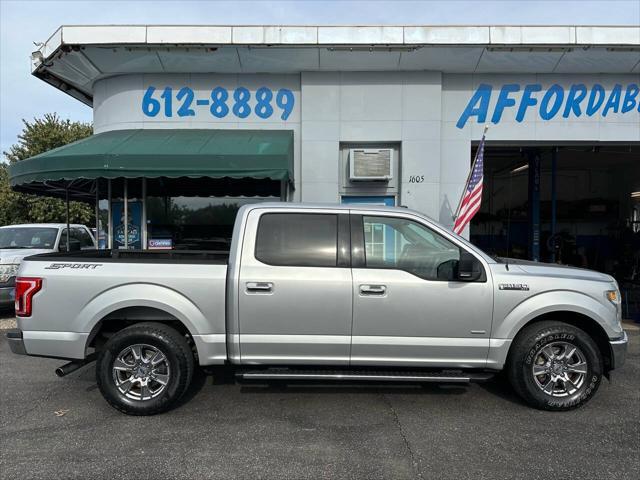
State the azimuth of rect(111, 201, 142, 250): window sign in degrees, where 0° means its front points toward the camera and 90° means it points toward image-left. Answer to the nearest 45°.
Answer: approximately 0°

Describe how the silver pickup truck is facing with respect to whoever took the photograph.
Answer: facing to the right of the viewer

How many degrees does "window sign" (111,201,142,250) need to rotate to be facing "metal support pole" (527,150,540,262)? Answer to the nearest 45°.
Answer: approximately 90° to its left

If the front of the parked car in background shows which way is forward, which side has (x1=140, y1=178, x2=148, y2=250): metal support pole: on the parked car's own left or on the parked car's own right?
on the parked car's own left

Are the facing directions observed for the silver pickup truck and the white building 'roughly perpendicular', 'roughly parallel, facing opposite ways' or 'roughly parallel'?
roughly perpendicular

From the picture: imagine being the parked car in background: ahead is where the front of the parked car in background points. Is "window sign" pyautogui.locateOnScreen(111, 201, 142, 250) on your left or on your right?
on your left

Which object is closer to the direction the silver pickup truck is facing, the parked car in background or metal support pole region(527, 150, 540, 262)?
the metal support pole

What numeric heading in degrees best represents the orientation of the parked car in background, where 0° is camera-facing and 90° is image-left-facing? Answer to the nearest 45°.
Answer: approximately 45°

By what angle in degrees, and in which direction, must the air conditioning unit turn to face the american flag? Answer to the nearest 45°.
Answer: approximately 90° to its left

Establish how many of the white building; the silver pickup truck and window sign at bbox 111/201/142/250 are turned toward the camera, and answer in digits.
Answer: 2

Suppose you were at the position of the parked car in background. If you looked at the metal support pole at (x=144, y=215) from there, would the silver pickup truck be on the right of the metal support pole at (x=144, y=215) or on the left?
right

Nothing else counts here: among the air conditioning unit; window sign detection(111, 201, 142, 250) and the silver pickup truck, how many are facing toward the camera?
2
